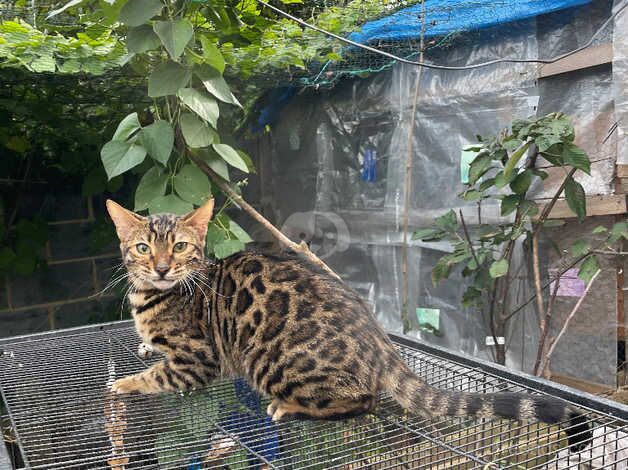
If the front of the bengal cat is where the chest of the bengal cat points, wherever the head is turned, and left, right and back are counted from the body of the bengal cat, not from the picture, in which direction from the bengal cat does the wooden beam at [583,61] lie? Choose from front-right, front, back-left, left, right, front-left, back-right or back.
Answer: back-right

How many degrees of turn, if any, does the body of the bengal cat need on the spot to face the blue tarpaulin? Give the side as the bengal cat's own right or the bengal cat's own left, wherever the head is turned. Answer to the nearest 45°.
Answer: approximately 135° to the bengal cat's own right

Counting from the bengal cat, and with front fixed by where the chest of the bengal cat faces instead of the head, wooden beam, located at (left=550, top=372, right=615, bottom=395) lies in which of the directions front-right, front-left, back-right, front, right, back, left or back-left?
back-right

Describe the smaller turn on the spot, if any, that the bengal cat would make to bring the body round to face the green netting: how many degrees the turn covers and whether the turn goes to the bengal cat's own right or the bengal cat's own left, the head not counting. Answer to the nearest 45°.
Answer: approximately 90° to the bengal cat's own right

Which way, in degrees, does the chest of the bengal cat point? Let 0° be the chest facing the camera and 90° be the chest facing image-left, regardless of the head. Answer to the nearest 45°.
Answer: approximately 90°
